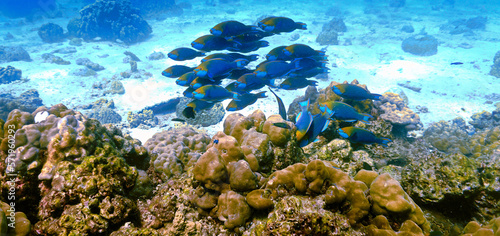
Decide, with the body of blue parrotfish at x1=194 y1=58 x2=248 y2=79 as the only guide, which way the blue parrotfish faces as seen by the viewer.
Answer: to the viewer's left

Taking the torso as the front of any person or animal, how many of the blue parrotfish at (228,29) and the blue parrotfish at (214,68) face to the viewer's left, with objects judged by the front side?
2

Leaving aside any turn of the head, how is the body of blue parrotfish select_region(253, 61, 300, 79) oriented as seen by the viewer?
to the viewer's left

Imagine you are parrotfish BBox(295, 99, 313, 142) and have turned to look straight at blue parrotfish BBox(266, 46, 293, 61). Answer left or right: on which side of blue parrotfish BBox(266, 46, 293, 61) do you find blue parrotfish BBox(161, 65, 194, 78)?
left

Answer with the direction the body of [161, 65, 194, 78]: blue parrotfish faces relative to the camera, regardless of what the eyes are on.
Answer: to the viewer's left

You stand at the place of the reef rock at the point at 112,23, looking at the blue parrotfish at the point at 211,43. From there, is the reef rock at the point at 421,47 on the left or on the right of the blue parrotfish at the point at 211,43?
left

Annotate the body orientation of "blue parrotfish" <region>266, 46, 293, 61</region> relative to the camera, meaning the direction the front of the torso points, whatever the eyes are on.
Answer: to the viewer's left

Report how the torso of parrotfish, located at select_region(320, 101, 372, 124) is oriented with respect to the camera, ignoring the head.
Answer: to the viewer's left
